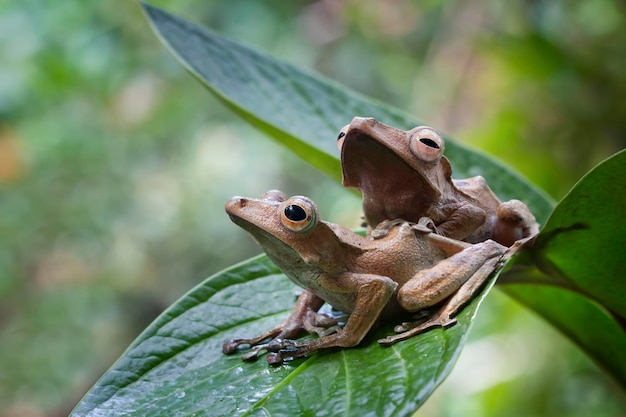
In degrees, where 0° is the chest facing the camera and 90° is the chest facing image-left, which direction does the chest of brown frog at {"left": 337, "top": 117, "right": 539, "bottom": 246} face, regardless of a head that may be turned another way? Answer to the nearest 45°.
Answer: approximately 45°
